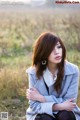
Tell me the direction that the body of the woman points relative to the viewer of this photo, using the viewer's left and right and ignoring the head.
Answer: facing the viewer
